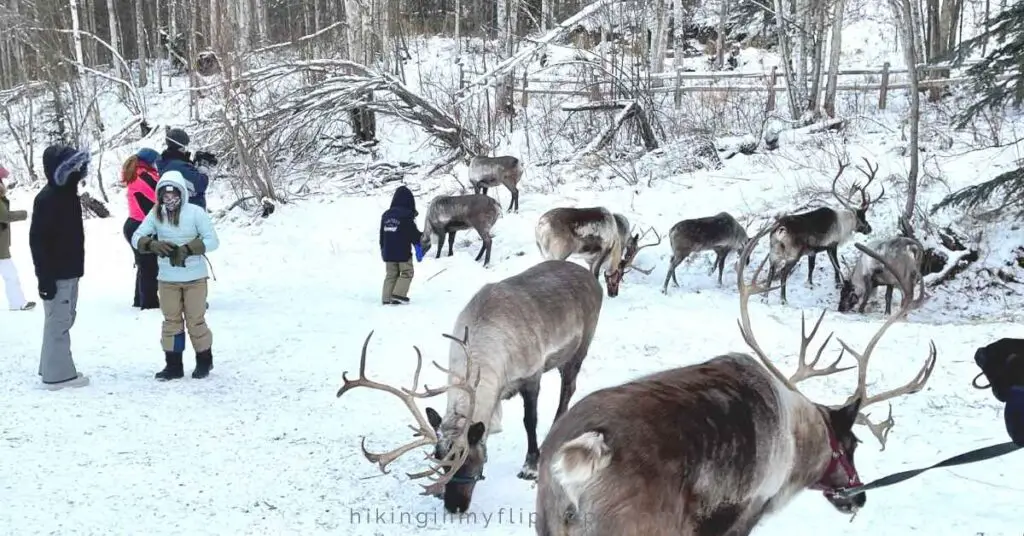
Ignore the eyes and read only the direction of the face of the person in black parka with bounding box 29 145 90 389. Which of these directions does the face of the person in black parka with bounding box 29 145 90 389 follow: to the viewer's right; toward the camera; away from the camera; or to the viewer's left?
to the viewer's right

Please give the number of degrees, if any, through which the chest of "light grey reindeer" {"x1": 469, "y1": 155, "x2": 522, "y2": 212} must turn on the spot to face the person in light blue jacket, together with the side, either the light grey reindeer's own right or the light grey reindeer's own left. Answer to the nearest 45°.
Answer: approximately 90° to the light grey reindeer's own left

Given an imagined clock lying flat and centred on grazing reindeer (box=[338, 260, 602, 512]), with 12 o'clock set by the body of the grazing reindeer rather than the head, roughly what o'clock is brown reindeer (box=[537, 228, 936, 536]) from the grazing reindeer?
The brown reindeer is roughly at 10 o'clock from the grazing reindeer.

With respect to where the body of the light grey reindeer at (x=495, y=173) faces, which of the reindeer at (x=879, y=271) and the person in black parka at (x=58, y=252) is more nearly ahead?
the person in black parka

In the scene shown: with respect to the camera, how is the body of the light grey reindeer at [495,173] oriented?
to the viewer's left

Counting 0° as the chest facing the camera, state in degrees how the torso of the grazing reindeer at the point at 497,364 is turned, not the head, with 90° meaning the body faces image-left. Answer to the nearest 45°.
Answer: approximately 45°

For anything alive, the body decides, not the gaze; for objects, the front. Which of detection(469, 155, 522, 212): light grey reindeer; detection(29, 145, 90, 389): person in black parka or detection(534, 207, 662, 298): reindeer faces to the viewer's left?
the light grey reindeer

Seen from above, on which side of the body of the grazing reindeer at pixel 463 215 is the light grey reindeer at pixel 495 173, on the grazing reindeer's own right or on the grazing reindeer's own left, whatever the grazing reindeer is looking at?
on the grazing reindeer's own right

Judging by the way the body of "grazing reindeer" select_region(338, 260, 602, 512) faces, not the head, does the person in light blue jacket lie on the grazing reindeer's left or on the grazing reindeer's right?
on the grazing reindeer's right

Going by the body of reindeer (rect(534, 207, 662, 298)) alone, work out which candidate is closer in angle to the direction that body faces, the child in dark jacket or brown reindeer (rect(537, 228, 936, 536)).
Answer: the brown reindeer

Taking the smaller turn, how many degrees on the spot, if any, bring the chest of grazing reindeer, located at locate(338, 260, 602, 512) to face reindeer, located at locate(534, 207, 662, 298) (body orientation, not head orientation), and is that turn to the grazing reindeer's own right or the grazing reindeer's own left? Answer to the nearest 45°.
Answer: approximately 135° to the grazing reindeer's own right

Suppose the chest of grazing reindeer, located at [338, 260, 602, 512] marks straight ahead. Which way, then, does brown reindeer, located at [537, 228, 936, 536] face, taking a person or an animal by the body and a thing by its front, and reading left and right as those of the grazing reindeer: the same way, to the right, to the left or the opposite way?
the opposite way
